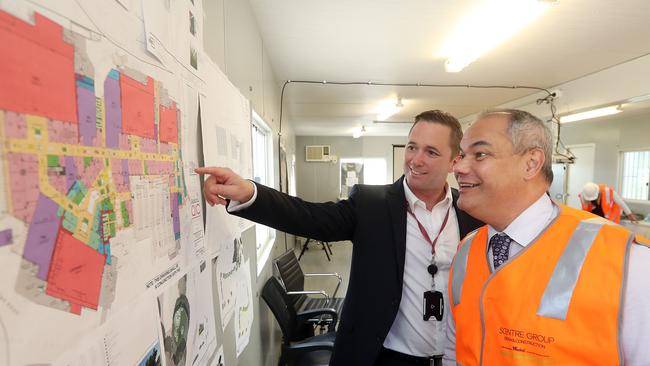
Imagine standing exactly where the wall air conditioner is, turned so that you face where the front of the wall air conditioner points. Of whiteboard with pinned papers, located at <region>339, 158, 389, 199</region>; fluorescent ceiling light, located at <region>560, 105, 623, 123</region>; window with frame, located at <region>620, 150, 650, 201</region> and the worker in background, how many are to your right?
0

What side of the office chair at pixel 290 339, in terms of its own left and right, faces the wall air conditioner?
left

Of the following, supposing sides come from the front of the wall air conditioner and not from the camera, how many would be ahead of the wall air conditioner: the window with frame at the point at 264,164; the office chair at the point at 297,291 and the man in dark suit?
3

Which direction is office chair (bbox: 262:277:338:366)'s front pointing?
to the viewer's right

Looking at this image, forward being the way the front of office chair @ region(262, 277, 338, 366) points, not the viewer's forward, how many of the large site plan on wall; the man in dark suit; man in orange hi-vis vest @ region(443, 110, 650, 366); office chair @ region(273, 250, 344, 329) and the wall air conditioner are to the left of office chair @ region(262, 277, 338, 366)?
2

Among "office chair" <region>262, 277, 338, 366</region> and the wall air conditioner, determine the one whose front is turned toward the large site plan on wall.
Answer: the wall air conditioner

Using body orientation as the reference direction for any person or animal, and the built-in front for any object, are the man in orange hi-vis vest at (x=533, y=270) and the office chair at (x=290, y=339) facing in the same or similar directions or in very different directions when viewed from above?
very different directions

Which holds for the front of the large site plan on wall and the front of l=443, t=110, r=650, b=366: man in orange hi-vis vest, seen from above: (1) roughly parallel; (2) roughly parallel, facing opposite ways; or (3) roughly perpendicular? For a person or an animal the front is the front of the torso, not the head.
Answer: roughly parallel, facing opposite ways

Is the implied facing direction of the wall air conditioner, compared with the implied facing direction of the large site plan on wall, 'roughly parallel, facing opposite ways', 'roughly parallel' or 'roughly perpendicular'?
roughly perpendicular

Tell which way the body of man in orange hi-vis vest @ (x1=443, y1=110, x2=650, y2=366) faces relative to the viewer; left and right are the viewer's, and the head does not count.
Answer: facing the viewer and to the left of the viewer

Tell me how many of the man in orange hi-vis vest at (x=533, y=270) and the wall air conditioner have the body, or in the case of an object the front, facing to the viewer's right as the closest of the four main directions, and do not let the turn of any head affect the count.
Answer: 0

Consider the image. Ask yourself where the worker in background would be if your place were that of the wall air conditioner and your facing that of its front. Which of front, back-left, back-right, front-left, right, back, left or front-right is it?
front-left

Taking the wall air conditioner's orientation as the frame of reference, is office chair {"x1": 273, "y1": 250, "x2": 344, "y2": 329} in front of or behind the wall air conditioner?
in front

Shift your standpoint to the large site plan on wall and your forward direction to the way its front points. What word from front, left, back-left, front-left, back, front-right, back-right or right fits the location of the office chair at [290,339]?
left

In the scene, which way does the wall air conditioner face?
toward the camera

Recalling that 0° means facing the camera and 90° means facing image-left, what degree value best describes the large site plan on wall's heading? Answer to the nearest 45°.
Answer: approximately 315°

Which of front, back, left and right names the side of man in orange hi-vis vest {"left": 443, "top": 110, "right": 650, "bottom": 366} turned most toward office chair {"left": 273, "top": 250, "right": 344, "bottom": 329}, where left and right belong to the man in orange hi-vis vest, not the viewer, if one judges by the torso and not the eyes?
right
